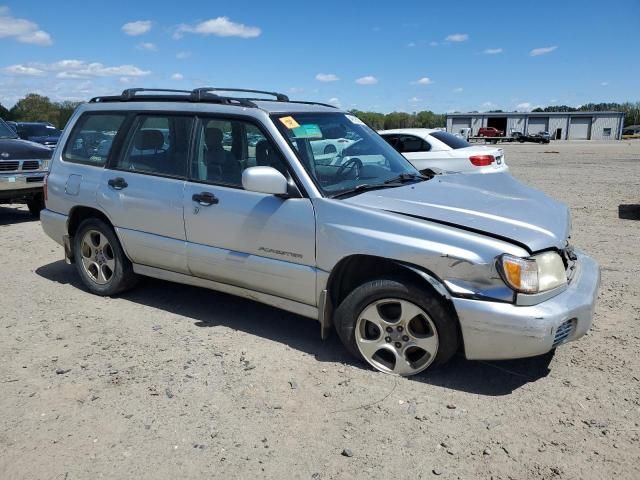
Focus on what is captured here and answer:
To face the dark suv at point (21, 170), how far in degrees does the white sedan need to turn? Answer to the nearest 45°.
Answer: approximately 45° to its left

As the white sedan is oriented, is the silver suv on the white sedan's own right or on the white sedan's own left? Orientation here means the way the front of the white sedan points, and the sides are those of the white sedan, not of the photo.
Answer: on the white sedan's own left

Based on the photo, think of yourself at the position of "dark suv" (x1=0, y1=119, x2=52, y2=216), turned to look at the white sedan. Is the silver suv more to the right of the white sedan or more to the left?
right

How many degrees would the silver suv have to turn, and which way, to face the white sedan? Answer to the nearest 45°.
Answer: approximately 135° to its left

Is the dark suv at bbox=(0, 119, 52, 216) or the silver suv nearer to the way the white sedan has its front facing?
the dark suv

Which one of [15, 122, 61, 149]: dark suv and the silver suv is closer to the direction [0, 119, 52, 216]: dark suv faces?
the silver suv

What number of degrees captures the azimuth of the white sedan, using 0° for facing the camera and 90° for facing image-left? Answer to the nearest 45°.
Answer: approximately 135°

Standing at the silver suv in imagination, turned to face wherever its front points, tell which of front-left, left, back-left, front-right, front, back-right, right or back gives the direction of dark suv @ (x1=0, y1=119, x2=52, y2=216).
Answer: back

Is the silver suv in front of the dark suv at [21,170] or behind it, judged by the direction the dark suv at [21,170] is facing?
in front

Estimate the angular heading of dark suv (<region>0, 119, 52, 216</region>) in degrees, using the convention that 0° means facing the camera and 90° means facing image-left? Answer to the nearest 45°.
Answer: approximately 315°

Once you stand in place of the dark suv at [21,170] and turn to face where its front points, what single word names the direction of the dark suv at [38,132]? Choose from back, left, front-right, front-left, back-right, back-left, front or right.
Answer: back-left

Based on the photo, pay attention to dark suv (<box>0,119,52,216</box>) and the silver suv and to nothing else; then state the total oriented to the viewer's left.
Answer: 0

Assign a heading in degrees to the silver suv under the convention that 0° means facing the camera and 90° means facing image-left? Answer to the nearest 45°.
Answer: approximately 315°

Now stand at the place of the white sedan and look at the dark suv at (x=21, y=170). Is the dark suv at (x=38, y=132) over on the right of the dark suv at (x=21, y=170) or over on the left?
right
